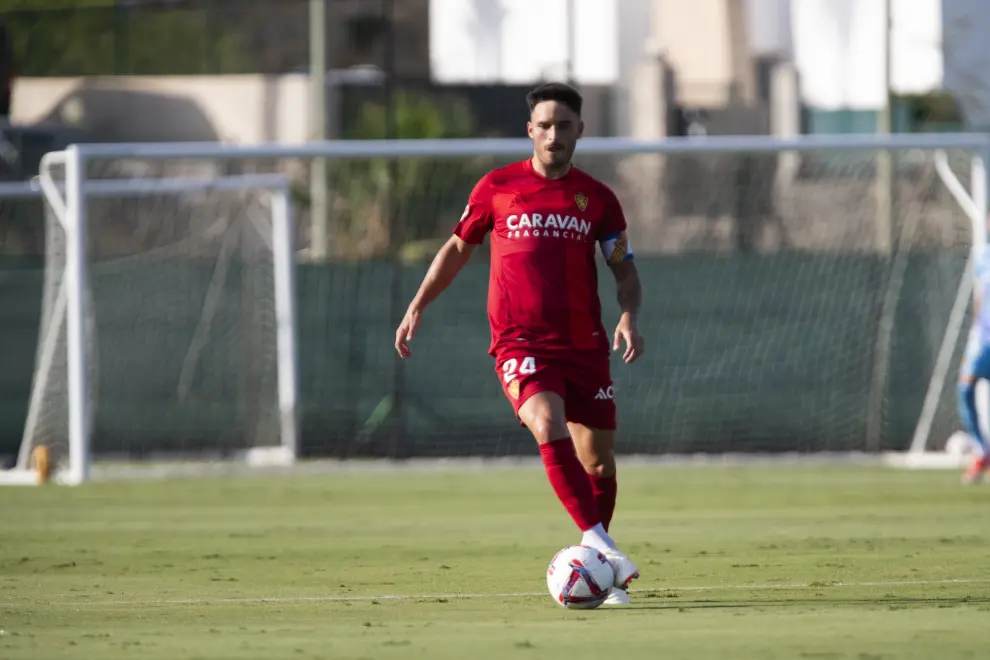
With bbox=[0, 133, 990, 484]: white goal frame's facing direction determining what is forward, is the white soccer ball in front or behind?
in front

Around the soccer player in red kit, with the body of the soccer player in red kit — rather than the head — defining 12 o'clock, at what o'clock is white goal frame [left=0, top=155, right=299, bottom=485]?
The white goal frame is roughly at 5 o'clock from the soccer player in red kit.

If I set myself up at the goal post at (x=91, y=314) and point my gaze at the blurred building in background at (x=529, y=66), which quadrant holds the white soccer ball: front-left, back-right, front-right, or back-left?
back-right

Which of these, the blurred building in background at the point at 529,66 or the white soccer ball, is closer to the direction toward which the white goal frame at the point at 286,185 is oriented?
the white soccer ball

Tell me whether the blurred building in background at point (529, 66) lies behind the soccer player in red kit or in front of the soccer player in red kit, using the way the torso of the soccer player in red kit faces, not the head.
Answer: behind

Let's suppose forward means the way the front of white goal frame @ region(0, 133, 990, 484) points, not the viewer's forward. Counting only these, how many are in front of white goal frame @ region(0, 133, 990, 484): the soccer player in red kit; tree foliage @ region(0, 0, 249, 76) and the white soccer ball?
2

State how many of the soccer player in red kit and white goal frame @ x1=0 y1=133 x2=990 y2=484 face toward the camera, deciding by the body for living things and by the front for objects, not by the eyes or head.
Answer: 2

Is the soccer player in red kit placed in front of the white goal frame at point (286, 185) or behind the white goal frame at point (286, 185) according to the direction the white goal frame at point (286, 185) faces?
in front

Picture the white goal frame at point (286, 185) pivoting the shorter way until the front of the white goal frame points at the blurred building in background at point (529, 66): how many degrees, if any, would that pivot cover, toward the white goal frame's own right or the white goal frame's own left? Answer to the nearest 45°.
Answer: approximately 180°

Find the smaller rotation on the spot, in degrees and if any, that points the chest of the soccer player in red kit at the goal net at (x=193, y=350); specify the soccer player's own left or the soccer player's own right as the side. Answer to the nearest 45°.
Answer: approximately 180°

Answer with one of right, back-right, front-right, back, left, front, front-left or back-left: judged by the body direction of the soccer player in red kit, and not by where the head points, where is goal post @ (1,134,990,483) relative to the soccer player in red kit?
back
